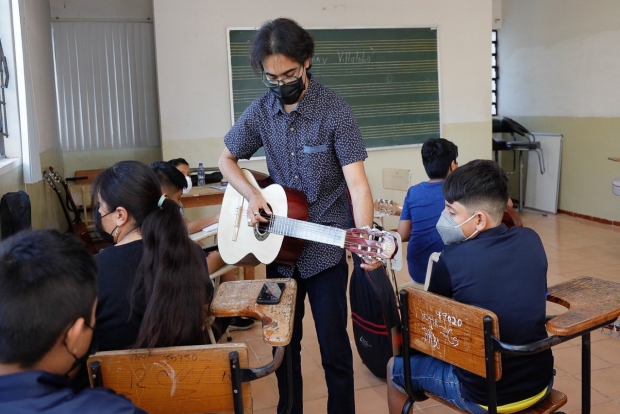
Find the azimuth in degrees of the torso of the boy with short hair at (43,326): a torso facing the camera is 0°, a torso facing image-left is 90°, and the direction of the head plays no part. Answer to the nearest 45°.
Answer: approximately 225°

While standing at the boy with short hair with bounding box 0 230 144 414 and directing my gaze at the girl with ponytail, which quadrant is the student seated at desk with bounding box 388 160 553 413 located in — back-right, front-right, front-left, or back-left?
front-right

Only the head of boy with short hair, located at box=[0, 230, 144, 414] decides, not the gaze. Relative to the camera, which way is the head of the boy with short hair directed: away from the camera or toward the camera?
away from the camera

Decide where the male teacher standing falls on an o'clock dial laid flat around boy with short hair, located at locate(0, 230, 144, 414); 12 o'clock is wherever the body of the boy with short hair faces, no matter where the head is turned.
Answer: The male teacher standing is roughly at 12 o'clock from the boy with short hair.

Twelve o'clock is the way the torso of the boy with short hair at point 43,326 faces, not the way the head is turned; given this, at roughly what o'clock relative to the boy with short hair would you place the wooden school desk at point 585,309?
The wooden school desk is roughly at 1 o'clock from the boy with short hair.

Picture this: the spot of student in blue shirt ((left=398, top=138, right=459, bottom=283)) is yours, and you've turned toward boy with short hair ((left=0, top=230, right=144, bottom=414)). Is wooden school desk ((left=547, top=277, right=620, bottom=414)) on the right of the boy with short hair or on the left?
left

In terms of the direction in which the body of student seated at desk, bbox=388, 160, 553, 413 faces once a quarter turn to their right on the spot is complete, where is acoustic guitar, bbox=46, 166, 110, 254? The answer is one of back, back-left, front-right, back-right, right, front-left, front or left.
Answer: left

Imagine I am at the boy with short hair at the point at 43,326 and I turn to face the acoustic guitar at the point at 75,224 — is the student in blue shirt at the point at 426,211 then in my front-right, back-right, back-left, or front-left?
front-right

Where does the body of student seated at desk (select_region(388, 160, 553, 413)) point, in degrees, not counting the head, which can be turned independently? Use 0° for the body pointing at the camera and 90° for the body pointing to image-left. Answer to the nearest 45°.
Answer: approximately 135°

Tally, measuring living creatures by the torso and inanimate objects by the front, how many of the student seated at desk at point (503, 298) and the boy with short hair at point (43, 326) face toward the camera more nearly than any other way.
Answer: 0

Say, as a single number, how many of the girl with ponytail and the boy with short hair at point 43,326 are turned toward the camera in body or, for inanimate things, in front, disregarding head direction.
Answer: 0

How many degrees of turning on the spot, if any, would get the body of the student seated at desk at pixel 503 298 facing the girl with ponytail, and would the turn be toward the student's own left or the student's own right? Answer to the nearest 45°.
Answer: approximately 90° to the student's own left

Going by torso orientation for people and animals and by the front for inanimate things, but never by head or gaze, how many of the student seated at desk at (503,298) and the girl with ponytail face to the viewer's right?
0

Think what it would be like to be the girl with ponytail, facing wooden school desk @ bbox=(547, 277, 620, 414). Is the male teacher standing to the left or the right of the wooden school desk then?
left

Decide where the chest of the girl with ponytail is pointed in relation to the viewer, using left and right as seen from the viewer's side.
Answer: facing away from the viewer and to the left of the viewer
